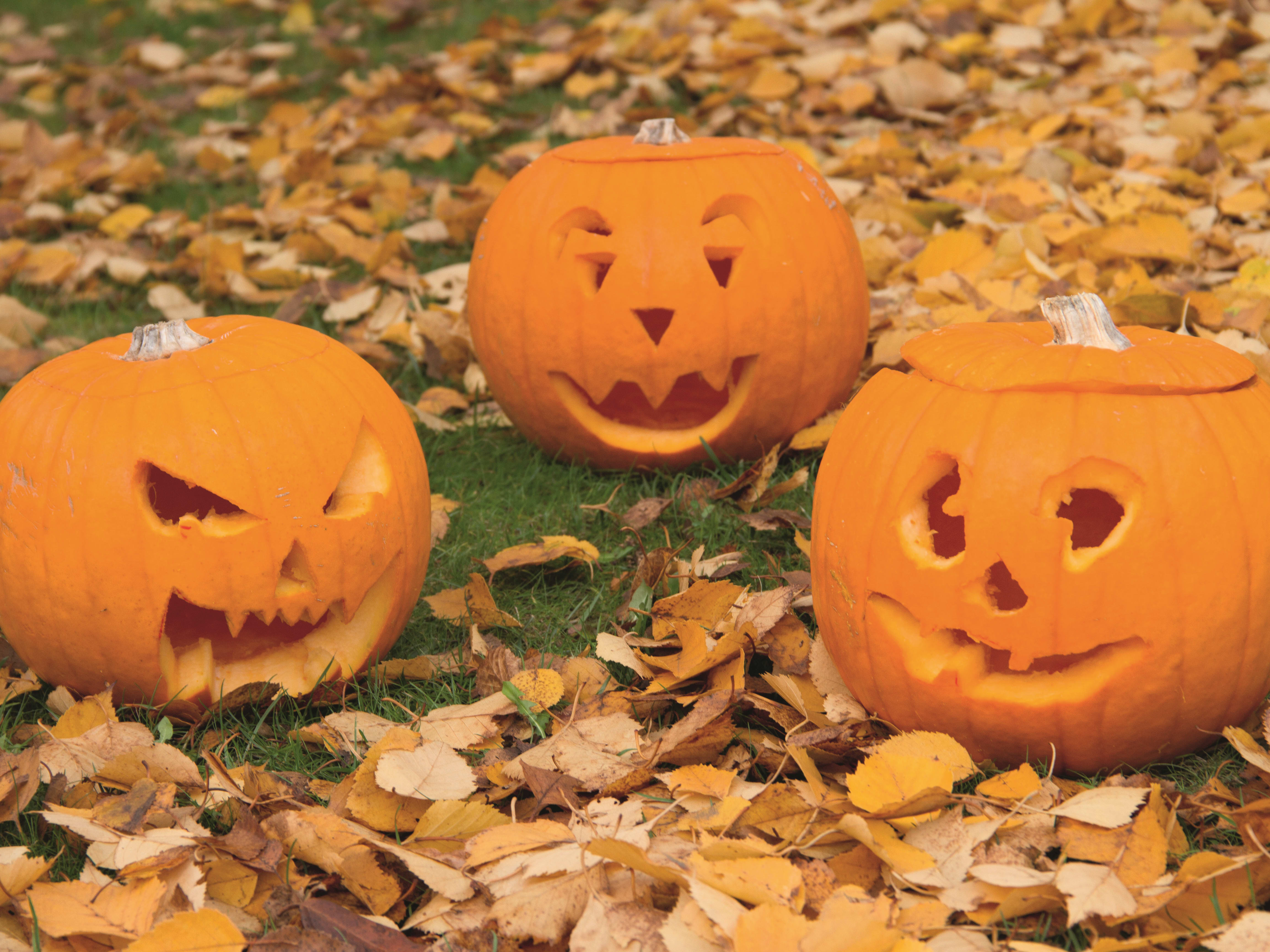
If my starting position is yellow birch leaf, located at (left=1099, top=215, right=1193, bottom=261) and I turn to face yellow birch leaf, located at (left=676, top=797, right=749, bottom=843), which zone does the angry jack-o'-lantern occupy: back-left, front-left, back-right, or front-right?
front-right

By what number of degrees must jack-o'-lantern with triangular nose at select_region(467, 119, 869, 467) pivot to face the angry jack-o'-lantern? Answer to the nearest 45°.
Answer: approximately 45° to its right

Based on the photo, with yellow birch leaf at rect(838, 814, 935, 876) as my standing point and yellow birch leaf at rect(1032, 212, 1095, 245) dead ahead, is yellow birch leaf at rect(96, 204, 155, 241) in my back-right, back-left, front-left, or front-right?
front-left

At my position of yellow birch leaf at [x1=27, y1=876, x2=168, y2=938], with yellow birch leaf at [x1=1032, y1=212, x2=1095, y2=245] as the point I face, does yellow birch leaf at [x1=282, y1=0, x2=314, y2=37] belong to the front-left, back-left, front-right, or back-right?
front-left

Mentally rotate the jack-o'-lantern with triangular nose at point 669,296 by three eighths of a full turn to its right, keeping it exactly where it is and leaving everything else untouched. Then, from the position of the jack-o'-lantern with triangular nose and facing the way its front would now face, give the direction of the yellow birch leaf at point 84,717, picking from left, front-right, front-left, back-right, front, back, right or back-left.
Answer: left

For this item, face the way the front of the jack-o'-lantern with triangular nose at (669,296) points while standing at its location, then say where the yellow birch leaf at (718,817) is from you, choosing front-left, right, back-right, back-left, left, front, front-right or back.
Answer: front

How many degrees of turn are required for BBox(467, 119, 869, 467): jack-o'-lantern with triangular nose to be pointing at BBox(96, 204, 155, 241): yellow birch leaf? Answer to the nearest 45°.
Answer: approximately 135° to its right

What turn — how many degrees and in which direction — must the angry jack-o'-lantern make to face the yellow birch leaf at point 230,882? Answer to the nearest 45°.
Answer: approximately 45° to its right

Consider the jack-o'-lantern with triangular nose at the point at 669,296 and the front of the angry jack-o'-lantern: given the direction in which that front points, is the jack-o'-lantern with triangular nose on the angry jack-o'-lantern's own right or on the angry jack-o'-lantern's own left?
on the angry jack-o'-lantern's own left

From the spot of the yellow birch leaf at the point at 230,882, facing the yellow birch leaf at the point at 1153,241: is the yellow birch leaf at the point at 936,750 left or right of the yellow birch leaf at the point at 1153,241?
right

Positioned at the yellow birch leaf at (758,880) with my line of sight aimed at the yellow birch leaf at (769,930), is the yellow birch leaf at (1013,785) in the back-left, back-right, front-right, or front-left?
back-left

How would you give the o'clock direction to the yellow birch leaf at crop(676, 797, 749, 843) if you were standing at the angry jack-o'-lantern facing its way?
The yellow birch leaf is roughly at 12 o'clock from the angry jack-o'-lantern.

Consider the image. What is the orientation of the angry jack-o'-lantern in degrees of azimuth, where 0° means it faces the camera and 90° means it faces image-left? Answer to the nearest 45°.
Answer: approximately 315°

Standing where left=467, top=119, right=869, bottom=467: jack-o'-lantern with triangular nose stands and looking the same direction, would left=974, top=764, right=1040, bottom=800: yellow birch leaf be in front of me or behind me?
in front

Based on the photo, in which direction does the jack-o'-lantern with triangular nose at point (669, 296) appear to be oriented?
toward the camera

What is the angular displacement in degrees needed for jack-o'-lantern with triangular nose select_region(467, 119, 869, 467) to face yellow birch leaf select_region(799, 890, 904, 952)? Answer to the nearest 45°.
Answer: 0° — it already faces it

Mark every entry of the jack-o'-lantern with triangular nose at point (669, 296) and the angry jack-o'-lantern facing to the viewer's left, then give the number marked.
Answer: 0
